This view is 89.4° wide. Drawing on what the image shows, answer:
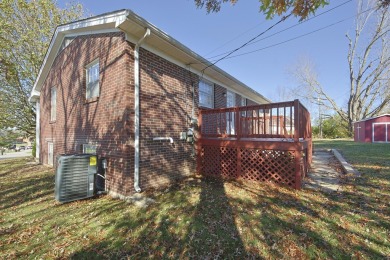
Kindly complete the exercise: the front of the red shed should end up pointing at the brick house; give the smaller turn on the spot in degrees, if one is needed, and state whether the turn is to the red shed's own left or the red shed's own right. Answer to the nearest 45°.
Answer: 0° — it already faces it

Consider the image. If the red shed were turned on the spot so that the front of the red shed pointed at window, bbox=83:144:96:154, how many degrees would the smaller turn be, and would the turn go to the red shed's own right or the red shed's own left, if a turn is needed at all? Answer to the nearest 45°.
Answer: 0° — it already faces it
